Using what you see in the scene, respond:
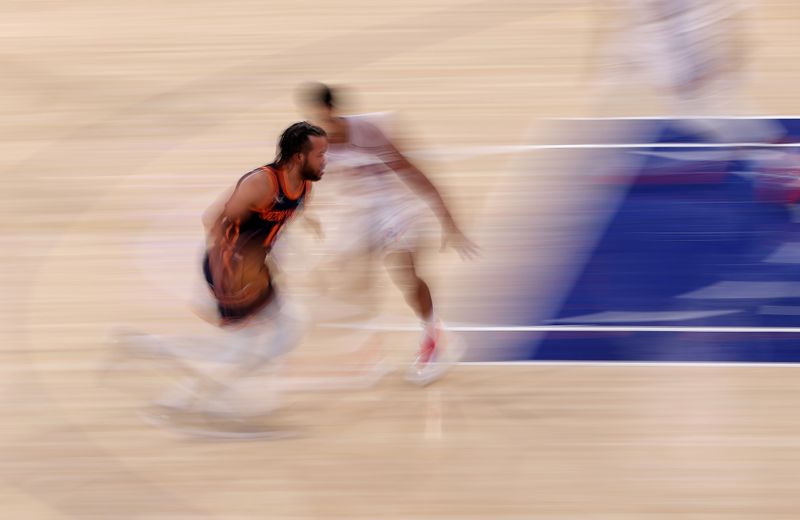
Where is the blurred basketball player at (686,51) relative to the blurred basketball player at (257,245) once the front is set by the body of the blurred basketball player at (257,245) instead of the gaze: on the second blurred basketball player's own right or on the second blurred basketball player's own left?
on the second blurred basketball player's own left

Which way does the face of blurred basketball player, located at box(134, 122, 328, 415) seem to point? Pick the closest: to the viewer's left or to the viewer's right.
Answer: to the viewer's right

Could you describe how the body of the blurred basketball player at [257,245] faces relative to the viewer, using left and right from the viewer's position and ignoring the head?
facing the viewer and to the right of the viewer

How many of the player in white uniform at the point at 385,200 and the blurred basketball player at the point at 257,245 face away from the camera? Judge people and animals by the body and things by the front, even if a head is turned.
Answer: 0
